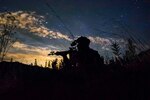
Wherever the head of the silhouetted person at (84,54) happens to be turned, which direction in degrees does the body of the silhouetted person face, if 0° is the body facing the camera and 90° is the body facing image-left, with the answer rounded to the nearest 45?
approximately 90°
